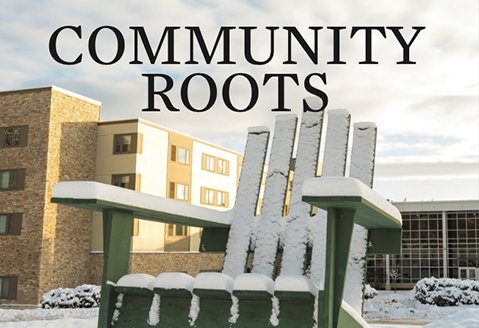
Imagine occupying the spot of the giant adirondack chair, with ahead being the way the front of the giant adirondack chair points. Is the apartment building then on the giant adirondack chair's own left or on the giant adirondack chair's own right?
on the giant adirondack chair's own right

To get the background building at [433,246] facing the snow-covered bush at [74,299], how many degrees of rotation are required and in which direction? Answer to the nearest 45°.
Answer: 0° — it already faces it

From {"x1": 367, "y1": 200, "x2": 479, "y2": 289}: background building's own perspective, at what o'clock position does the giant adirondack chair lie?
The giant adirondack chair is roughly at 12 o'clock from the background building.

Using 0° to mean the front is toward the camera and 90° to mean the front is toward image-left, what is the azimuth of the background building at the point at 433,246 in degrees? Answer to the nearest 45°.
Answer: approximately 0°

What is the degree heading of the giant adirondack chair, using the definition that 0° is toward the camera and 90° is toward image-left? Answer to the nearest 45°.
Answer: approximately 45°

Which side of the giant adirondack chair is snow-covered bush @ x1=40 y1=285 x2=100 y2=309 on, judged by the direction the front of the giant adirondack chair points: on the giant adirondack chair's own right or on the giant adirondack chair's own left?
on the giant adirondack chair's own right

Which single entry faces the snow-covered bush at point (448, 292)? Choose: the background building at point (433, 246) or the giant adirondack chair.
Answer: the background building

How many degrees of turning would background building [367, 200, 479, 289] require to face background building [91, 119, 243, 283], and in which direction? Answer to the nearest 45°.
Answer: approximately 45° to its right
